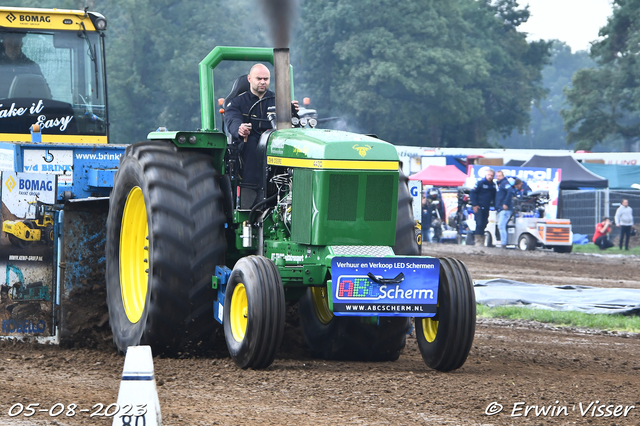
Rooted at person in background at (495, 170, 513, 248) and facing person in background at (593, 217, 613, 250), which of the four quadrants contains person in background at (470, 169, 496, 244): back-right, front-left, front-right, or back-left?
back-left

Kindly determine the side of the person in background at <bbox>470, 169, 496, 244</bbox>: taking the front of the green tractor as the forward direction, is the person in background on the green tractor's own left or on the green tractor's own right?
on the green tractor's own left

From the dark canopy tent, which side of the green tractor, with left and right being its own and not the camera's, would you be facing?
left

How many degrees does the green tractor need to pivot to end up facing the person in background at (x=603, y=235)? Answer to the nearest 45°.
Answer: approximately 90° to its left

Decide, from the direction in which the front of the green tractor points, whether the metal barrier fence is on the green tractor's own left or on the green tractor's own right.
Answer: on the green tractor's own left

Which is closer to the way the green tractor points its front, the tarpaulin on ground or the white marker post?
the white marker post

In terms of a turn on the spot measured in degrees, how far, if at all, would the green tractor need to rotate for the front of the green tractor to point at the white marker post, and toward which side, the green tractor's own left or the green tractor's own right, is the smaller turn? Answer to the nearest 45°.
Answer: approximately 45° to the green tractor's own right

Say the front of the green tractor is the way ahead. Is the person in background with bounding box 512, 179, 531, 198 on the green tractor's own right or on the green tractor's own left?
on the green tractor's own left

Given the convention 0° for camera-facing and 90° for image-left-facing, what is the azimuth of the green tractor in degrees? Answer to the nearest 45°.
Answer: approximately 315°

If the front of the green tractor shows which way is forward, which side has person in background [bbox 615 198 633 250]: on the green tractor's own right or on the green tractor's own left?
on the green tractor's own left
